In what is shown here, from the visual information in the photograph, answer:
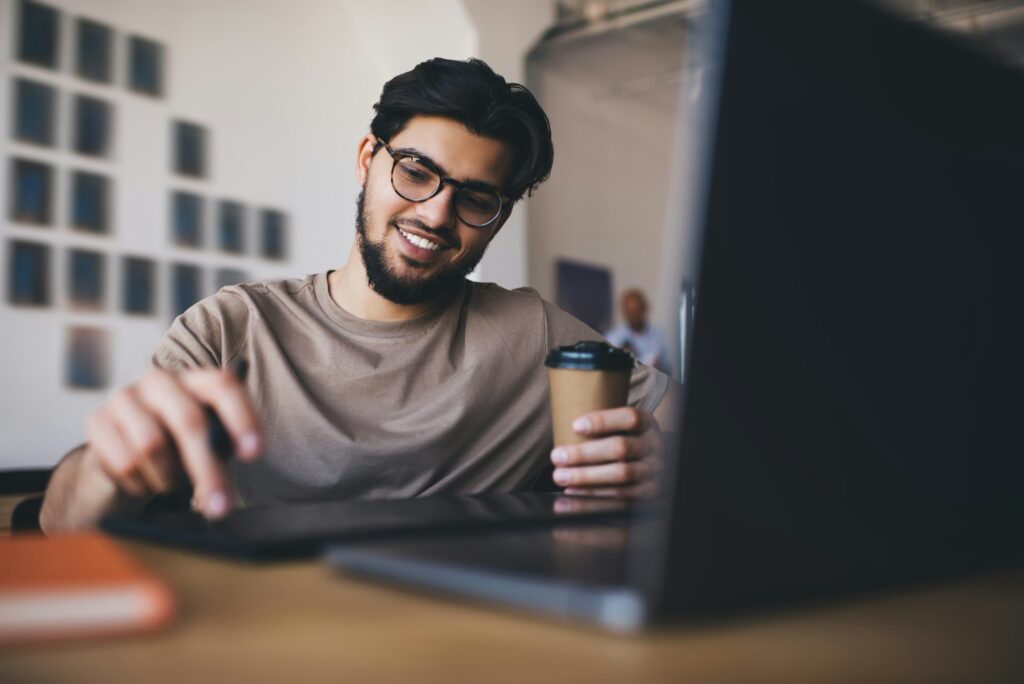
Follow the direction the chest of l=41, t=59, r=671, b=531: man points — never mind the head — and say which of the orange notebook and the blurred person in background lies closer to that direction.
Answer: the orange notebook

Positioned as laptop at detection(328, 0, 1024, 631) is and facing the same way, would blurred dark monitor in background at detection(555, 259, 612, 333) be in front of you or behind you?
in front

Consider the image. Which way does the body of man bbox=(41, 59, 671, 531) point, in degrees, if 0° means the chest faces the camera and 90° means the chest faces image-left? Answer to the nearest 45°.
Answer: approximately 0°

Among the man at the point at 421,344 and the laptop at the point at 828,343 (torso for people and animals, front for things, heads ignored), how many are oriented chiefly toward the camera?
1

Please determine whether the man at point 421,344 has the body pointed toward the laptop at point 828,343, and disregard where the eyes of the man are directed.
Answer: yes

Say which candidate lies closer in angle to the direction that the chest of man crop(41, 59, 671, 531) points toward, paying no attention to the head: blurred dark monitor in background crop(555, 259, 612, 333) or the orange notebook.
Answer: the orange notebook

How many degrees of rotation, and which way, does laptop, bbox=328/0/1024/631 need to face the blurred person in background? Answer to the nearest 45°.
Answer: approximately 45° to its right

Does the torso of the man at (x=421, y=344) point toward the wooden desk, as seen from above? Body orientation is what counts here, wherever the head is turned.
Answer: yes

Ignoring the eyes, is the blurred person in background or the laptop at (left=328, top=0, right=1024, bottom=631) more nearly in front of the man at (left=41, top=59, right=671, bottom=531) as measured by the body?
the laptop

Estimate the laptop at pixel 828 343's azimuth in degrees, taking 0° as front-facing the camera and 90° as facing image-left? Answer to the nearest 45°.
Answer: approximately 135°
